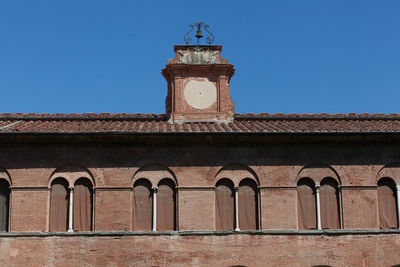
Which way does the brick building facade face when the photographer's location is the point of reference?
facing the viewer
